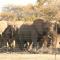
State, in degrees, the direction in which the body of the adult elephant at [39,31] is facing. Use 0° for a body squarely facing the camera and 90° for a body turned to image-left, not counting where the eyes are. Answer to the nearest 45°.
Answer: approximately 315°

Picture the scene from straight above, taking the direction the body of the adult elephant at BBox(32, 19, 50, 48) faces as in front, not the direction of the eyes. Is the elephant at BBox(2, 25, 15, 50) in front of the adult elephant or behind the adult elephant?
behind
